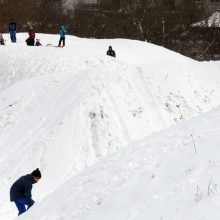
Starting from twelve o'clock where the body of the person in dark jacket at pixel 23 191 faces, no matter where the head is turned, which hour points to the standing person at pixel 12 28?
The standing person is roughly at 9 o'clock from the person in dark jacket.

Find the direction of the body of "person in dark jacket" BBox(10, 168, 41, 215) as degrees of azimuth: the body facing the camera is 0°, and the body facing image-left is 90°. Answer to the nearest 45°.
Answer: approximately 270°
